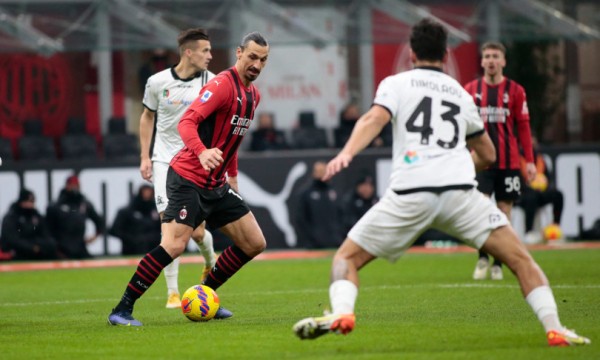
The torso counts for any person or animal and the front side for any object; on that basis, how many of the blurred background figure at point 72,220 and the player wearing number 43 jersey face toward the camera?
1

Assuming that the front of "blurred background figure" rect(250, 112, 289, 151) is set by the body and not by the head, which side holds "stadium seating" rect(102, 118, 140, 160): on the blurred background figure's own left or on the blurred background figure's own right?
on the blurred background figure's own right

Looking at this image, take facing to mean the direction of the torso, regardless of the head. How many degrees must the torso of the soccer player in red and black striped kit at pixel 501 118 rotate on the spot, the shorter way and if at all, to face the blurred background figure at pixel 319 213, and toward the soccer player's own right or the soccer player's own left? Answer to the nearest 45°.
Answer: approximately 135° to the soccer player's own right

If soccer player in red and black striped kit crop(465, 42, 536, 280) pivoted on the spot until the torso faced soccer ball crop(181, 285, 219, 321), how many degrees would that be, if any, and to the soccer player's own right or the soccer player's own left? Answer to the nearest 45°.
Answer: approximately 45° to the soccer player's own right

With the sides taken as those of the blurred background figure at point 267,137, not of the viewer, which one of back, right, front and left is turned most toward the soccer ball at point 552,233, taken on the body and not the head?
left

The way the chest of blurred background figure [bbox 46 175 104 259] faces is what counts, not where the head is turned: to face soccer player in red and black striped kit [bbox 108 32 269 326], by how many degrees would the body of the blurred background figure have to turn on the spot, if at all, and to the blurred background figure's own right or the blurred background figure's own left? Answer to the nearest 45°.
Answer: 0° — they already face them

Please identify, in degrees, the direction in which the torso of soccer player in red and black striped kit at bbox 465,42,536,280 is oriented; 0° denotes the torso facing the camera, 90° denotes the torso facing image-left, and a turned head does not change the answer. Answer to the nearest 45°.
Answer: approximately 0°
